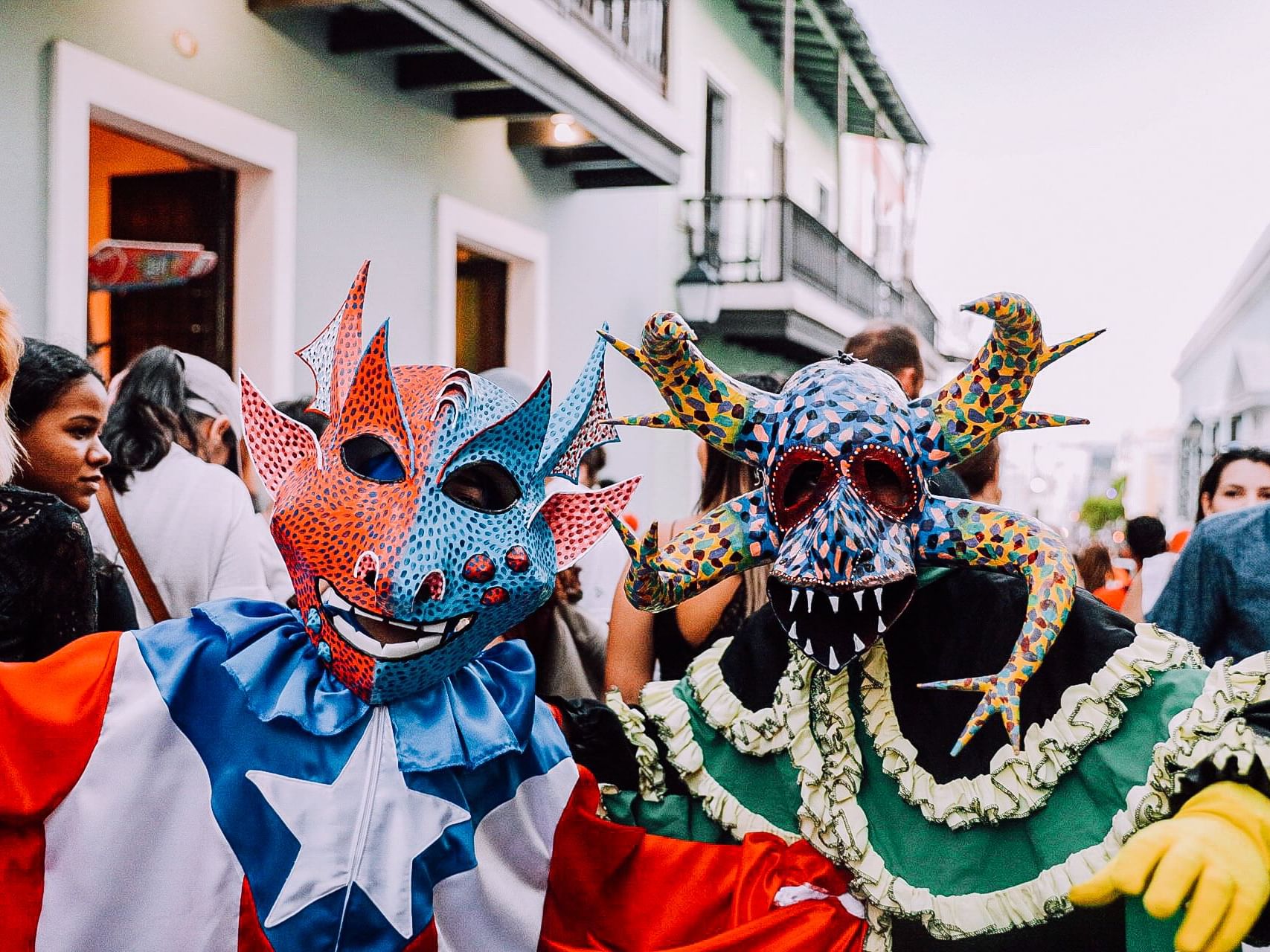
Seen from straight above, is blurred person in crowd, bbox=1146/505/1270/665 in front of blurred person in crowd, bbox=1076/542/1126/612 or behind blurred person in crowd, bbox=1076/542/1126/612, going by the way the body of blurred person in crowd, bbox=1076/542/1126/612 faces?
behind

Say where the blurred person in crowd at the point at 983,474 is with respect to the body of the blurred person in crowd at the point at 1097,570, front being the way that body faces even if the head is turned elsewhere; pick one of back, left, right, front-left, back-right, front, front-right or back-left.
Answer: back

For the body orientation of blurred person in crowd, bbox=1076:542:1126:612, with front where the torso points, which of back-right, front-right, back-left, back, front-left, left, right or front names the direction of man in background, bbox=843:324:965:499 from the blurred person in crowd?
back

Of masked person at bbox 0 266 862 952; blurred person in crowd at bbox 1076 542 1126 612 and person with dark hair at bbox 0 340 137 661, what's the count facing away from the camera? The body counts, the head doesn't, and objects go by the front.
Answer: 1

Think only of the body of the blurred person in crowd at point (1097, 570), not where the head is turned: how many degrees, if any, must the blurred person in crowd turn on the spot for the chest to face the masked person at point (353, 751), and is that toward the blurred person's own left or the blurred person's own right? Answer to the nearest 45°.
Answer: approximately 180°

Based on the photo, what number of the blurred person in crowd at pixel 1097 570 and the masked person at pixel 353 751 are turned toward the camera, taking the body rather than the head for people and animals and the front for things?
1

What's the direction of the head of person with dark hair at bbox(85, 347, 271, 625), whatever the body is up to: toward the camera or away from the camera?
away from the camera

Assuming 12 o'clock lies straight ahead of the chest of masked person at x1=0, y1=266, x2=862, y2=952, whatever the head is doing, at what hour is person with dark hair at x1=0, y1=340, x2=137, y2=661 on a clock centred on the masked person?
The person with dark hair is roughly at 5 o'clock from the masked person.

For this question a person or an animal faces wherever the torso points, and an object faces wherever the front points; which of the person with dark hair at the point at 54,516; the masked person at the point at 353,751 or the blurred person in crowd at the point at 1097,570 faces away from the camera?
the blurred person in crowd

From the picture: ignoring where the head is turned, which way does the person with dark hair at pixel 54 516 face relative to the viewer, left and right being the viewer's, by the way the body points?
facing to the right of the viewer

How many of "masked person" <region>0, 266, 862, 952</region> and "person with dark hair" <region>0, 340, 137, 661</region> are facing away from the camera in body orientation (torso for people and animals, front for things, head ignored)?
0

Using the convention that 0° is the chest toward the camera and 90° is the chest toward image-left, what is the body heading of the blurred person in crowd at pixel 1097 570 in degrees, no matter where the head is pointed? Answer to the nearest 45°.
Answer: approximately 180°

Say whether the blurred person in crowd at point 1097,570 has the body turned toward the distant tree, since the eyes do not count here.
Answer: yes
